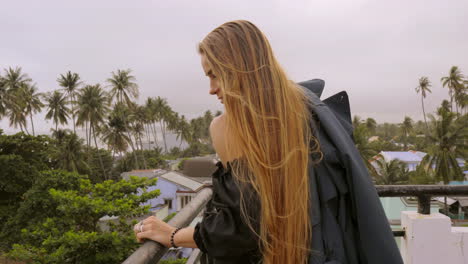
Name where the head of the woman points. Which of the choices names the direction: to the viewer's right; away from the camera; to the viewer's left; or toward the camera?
to the viewer's left

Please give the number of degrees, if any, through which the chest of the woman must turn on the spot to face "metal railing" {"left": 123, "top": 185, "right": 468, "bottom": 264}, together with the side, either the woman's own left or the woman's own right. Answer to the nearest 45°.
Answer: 0° — they already face it

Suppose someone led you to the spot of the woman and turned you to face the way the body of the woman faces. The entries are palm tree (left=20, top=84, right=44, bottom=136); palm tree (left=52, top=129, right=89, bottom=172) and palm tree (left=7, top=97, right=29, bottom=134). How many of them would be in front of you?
3

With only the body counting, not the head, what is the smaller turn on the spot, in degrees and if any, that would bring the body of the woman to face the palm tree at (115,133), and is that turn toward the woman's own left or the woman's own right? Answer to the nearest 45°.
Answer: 0° — they already face it

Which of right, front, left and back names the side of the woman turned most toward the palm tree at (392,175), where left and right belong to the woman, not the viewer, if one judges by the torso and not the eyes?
right

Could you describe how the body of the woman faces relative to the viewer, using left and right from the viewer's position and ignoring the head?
facing away from the viewer and to the left of the viewer

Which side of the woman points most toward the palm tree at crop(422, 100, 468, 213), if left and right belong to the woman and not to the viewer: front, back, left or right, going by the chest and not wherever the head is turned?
right

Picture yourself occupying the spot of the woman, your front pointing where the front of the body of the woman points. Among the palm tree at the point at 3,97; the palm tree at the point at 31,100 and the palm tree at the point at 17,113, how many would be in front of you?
3
